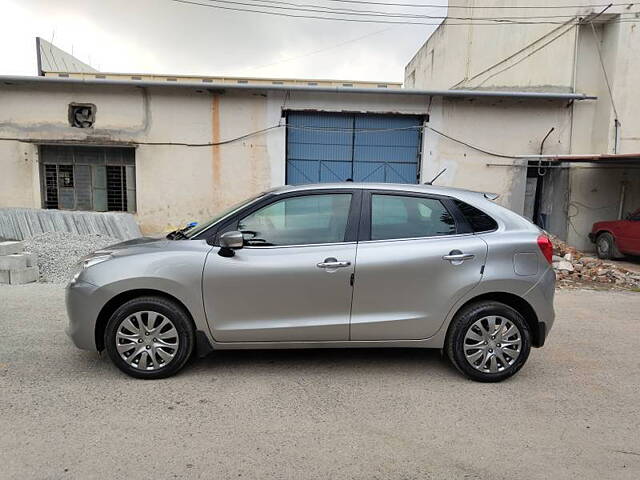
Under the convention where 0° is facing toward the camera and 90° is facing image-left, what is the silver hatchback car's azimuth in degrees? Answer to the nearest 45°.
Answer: approximately 90°

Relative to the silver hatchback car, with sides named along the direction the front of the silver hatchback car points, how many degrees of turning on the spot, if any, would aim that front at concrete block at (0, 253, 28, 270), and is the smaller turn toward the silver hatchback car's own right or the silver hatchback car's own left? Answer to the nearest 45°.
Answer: approximately 45° to the silver hatchback car's own right

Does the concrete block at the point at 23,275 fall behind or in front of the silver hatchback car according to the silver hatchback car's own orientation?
in front

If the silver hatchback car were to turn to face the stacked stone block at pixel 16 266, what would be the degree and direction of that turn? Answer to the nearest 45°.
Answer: approximately 45° to its right

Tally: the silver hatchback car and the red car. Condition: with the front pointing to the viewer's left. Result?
2

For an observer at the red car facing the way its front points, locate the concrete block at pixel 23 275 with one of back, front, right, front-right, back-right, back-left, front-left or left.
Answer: front-left

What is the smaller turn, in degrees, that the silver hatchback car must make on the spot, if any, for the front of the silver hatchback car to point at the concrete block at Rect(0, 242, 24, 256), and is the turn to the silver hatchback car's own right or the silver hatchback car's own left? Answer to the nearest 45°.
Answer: approximately 45° to the silver hatchback car's own right

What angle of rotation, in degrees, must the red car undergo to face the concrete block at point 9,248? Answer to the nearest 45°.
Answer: approximately 45° to its left

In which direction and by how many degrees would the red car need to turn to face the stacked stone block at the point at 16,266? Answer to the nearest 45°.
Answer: approximately 45° to its left

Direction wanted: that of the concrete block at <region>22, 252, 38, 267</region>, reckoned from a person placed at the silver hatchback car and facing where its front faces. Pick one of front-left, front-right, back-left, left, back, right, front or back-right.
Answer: front-right

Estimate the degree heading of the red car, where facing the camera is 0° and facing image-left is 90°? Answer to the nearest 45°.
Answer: approximately 90°
